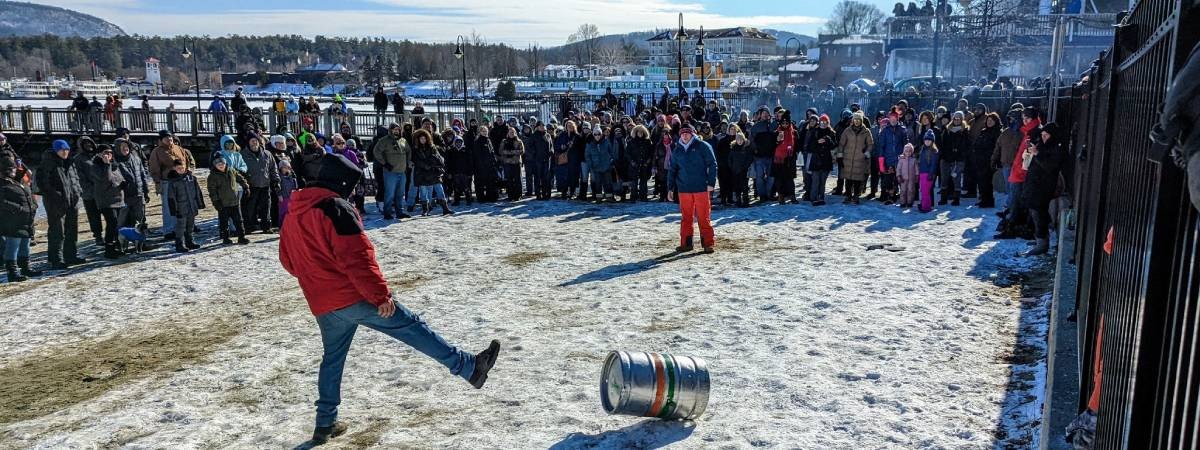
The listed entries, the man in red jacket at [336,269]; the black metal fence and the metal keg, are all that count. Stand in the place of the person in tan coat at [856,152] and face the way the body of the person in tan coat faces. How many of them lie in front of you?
3

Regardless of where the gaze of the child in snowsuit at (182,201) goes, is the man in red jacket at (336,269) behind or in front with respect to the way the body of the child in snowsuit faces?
in front

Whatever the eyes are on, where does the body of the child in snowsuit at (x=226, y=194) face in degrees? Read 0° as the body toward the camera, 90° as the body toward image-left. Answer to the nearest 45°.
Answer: approximately 315°

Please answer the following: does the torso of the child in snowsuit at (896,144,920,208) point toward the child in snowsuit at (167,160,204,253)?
no

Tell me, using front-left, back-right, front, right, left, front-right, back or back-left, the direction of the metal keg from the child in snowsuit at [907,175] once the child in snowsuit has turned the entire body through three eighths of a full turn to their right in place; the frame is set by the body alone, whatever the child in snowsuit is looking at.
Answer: back-left

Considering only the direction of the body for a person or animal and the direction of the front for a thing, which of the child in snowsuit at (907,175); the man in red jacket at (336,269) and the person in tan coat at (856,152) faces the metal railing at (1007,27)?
the man in red jacket

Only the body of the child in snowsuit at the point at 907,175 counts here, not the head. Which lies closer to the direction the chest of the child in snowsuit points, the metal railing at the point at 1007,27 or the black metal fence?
the black metal fence

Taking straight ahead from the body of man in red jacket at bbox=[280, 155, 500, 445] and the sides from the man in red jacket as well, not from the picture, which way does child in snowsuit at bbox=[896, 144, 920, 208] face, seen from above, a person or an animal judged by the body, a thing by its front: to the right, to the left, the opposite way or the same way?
the opposite way

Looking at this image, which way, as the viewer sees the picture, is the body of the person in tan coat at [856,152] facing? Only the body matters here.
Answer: toward the camera

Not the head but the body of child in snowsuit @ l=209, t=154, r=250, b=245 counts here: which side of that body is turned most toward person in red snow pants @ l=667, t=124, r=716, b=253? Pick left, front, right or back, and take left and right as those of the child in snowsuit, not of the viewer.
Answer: front

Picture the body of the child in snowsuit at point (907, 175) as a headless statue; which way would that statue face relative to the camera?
toward the camera

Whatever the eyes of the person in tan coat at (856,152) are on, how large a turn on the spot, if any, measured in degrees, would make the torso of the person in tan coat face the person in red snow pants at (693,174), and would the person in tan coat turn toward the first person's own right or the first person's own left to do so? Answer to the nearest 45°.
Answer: approximately 45° to the first person's own right

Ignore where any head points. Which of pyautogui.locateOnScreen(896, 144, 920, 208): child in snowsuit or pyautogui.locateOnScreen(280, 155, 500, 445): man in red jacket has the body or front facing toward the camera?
the child in snowsuit

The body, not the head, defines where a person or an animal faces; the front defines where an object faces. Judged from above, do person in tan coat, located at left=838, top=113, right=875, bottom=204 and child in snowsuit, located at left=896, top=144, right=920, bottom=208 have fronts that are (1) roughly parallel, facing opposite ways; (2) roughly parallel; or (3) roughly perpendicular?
roughly parallel

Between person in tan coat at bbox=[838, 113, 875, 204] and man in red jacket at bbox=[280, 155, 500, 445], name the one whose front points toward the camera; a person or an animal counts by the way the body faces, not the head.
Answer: the person in tan coat

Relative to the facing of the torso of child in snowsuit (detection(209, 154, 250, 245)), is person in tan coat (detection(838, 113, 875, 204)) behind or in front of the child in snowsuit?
in front

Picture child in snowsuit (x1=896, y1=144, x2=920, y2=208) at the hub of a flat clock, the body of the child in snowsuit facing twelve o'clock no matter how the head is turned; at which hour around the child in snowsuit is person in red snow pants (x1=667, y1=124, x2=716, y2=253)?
The person in red snow pants is roughly at 1 o'clock from the child in snowsuit.

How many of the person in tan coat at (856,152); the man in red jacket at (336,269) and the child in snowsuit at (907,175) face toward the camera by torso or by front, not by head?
2
